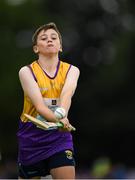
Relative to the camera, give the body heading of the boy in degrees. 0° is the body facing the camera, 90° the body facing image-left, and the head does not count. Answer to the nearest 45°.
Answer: approximately 0°
